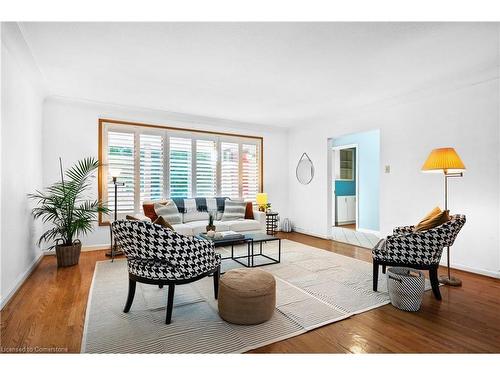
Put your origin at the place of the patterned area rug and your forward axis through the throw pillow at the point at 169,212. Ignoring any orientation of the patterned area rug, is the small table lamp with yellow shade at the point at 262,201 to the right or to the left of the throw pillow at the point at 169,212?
right

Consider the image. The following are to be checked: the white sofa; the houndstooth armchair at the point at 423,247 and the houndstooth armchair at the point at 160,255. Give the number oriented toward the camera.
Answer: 1

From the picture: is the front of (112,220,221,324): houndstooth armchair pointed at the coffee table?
yes

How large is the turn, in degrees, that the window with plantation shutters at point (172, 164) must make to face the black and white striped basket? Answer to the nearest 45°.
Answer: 0° — it already faces it

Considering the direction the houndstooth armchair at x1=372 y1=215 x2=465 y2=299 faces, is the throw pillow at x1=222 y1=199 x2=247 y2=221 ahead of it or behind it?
ahead

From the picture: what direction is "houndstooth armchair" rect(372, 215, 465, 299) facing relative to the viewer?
to the viewer's left

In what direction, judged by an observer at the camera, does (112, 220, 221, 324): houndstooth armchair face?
facing away from the viewer and to the right of the viewer

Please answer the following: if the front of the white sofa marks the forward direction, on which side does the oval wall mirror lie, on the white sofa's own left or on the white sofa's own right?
on the white sofa's own left
